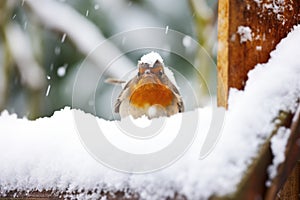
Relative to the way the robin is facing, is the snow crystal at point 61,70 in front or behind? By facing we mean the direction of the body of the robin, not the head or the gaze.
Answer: behind

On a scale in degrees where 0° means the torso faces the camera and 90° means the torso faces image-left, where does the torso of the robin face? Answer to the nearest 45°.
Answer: approximately 0°

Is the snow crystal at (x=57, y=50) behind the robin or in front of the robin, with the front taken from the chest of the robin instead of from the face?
behind
